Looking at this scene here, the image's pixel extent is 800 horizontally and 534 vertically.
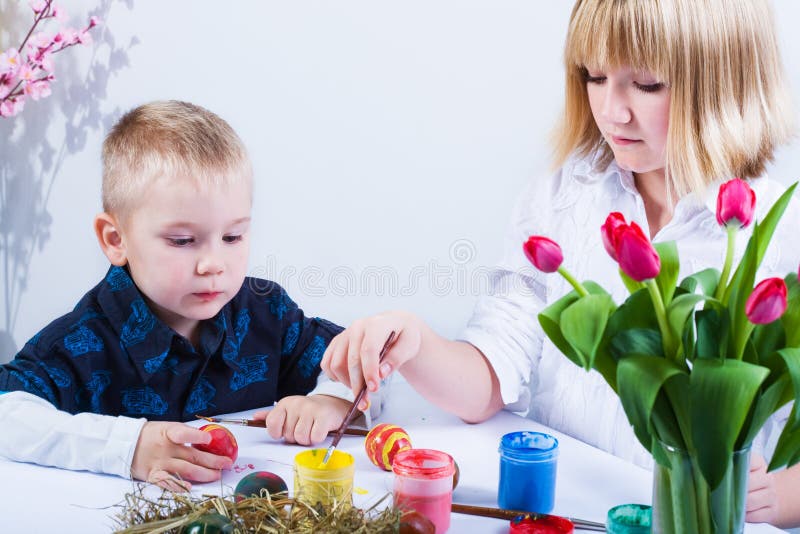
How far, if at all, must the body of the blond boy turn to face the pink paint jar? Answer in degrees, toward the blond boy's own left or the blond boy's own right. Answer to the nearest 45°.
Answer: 0° — they already face it

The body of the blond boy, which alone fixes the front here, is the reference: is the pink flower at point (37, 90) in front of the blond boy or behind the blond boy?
behind

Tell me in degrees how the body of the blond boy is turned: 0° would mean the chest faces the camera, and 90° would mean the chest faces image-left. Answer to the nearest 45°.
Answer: approximately 315°

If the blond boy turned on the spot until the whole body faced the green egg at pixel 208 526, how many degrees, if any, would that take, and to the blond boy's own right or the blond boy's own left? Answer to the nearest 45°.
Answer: approximately 45° to the blond boy's own right

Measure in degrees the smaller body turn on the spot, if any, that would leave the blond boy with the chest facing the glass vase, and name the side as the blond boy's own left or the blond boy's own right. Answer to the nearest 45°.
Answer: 0° — they already face it

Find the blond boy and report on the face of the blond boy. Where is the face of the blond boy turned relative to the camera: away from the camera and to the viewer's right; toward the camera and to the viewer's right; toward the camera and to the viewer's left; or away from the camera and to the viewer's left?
toward the camera and to the viewer's right

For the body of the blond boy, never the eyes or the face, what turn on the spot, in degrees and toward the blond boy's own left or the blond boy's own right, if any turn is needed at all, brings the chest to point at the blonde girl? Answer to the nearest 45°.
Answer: approximately 45° to the blond boy's own left

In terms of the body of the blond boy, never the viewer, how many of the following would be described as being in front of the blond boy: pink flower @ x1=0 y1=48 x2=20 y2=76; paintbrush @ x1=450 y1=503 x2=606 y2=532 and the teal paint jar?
2

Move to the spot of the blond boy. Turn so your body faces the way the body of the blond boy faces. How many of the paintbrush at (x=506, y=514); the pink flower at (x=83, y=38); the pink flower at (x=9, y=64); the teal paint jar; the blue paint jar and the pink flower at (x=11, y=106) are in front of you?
3

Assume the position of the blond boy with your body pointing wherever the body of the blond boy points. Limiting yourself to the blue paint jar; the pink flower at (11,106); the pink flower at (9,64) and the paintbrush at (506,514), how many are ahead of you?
2
